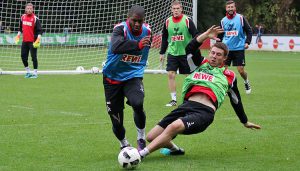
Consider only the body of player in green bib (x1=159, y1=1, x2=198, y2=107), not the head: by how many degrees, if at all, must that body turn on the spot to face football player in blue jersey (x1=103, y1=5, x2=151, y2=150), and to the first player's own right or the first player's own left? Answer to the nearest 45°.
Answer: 0° — they already face them

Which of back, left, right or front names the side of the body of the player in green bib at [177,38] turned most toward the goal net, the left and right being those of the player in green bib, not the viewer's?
back

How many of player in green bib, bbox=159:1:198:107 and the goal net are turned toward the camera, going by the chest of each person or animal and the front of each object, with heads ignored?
2

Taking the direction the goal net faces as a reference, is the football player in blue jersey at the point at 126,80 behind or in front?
in front

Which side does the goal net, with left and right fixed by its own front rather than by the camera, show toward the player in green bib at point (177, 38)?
front

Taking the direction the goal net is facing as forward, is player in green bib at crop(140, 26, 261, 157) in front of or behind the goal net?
in front

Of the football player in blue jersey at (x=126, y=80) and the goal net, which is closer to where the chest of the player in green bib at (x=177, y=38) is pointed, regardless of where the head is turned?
the football player in blue jersey

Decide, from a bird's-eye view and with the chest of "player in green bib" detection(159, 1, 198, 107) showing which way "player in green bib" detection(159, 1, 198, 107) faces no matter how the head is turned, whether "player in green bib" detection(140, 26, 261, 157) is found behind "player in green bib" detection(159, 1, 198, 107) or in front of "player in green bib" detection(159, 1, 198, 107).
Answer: in front

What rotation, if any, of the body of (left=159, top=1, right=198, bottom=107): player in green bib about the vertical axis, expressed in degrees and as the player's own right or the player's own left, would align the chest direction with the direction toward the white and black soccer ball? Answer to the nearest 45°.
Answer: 0° — they already face it

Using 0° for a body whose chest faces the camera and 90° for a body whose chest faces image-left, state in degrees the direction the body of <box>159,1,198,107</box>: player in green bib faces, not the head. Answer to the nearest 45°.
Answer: approximately 0°
